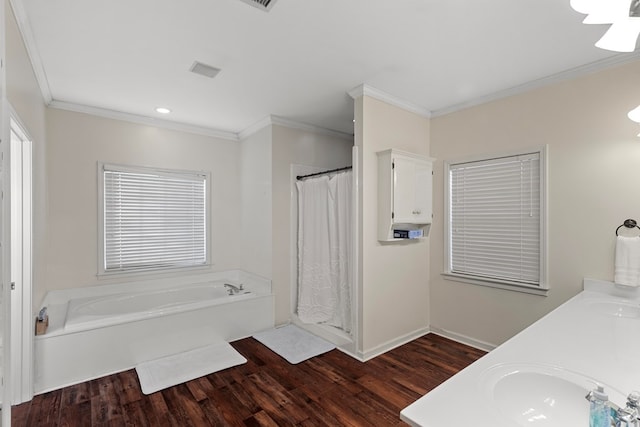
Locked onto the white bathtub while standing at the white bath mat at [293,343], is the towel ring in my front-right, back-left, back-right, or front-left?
back-left

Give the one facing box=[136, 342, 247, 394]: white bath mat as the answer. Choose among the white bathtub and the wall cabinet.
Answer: the white bathtub

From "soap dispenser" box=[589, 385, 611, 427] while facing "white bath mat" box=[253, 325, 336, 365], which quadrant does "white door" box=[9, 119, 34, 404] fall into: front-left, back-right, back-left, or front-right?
front-left

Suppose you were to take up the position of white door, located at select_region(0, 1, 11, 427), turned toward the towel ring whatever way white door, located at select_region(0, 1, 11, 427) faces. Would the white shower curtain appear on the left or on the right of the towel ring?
left

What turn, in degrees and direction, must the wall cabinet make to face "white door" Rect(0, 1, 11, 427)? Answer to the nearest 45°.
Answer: approximately 90° to its right

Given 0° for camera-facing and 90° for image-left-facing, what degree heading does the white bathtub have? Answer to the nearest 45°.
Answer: approximately 315°

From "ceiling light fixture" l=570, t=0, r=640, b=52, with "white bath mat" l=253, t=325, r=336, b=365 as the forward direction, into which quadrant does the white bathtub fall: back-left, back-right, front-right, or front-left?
front-left

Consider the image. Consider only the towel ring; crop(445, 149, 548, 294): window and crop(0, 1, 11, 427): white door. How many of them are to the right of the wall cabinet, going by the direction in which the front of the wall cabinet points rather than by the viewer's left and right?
1

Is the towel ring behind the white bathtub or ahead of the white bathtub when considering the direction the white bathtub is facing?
ahead

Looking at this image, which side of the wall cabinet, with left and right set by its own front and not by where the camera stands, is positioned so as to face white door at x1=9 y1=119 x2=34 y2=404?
right

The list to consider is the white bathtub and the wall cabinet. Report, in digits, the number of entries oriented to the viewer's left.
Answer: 0
